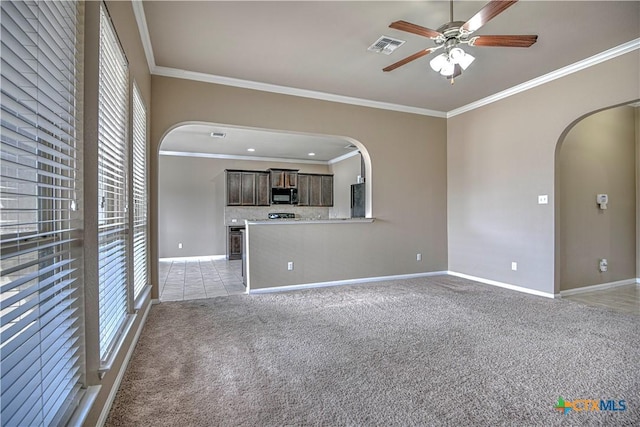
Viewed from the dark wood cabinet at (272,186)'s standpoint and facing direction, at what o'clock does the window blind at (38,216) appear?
The window blind is roughly at 12 o'clock from the dark wood cabinet.

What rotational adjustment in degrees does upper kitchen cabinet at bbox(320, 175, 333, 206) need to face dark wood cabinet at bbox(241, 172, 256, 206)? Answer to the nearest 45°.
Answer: approximately 45° to its right

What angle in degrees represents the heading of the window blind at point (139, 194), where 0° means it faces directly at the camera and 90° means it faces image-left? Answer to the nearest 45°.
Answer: approximately 270°

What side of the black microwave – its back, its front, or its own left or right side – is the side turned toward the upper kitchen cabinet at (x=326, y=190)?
left

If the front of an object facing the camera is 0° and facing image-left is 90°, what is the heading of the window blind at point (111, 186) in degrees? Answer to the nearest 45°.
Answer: approximately 270°

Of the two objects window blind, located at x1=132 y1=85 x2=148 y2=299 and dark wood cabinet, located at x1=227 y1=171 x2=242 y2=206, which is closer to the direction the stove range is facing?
the window blind
